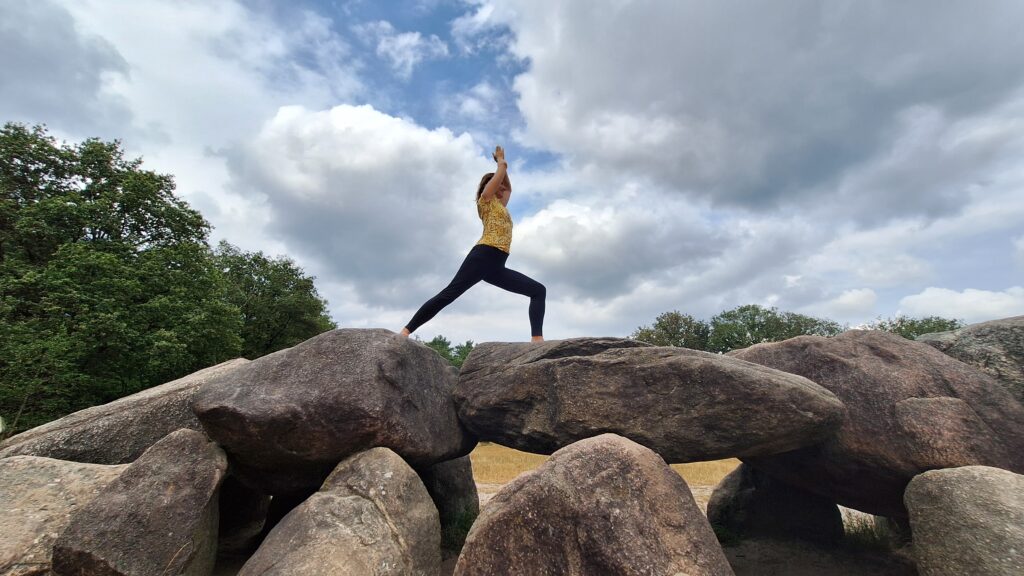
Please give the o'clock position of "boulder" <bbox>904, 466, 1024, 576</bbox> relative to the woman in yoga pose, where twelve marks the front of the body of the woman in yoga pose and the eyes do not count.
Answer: The boulder is roughly at 1 o'clock from the woman in yoga pose.

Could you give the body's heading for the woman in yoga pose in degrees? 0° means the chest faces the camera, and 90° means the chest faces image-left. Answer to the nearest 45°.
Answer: approximately 270°

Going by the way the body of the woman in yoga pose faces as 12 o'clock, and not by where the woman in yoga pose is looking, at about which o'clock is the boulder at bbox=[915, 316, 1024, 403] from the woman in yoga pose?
The boulder is roughly at 12 o'clock from the woman in yoga pose.

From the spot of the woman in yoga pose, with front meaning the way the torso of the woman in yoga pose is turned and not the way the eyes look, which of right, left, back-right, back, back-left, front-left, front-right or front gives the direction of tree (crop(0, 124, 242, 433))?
back-left

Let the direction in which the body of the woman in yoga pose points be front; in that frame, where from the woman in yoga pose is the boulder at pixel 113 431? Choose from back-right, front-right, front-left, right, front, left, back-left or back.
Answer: back

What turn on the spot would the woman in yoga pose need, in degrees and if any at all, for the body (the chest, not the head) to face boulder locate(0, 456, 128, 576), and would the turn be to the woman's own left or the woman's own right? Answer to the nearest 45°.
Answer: approximately 180°

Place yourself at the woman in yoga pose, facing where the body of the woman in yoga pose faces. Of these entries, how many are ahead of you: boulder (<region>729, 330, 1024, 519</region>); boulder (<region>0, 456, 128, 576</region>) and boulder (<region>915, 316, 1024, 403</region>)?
2

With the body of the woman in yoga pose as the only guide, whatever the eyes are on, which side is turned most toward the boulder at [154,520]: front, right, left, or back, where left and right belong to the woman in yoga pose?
back
